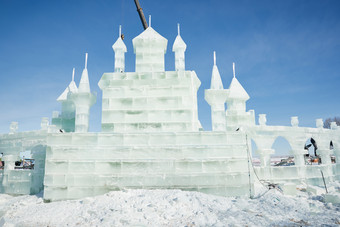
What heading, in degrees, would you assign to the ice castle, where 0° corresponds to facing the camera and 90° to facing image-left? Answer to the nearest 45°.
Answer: approximately 0°
